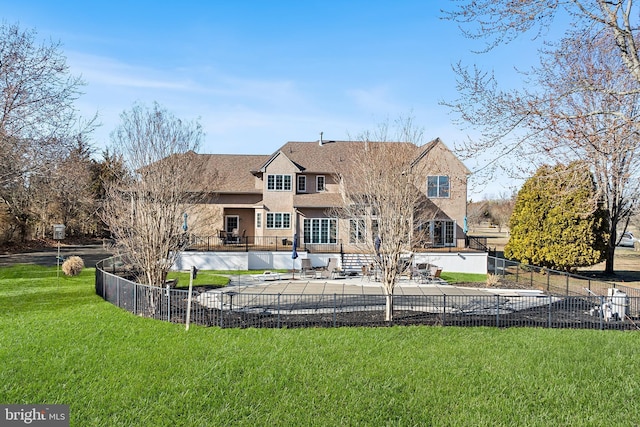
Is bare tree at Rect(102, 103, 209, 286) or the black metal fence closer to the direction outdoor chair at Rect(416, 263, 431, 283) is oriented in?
the black metal fence

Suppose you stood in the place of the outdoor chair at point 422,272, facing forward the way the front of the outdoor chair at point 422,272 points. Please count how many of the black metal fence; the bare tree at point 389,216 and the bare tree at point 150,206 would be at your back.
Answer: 0

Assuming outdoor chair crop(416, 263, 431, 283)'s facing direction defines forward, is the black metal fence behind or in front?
in front

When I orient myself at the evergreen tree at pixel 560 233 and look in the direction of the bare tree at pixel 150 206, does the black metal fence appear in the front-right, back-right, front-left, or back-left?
front-left

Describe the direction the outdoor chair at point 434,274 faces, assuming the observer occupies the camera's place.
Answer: facing the viewer and to the left of the viewer

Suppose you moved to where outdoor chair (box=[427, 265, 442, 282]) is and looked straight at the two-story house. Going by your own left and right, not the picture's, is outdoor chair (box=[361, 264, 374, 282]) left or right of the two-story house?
left

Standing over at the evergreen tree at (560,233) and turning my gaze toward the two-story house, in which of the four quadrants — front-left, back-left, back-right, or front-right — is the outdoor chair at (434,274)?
front-left
